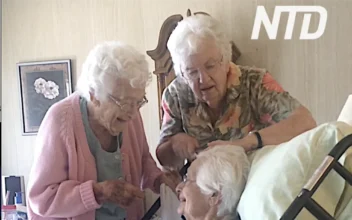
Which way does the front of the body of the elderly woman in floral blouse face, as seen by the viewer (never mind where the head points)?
toward the camera

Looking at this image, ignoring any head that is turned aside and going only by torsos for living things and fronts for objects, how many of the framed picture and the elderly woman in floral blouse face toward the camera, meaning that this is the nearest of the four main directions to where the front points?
2

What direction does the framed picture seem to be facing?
toward the camera

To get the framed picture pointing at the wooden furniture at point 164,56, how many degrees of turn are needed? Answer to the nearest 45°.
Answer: approximately 45° to its left

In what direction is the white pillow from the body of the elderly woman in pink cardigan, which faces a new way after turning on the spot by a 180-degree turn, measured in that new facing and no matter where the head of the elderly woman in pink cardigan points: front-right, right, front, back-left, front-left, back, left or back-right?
back

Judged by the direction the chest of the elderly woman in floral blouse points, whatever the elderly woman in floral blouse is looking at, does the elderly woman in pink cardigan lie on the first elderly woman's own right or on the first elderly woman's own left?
on the first elderly woman's own right

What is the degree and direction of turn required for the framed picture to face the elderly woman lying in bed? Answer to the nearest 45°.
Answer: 0° — it already faces them

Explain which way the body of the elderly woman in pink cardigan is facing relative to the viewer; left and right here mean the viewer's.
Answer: facing the viewer and to the right of the viewer

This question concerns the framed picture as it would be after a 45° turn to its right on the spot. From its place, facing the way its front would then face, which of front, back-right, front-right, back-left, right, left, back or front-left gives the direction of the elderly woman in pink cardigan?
front-left

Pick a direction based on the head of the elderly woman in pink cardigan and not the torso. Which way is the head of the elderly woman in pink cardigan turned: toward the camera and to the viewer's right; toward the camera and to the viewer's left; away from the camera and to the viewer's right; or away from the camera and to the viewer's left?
toward the camera and to the viewer's right
